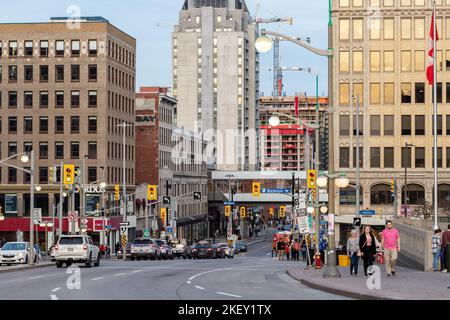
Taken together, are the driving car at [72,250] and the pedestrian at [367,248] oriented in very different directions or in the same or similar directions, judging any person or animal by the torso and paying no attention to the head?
very different directions

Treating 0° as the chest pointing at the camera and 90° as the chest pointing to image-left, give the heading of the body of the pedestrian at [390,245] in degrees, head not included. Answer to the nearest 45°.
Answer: approximately 0°

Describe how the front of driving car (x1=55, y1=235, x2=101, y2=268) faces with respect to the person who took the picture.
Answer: facing away from the viewer and to the right of the viewer

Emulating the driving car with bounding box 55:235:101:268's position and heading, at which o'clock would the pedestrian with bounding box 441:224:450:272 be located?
The pedestrian is roughly at 3 o'clock from the driving car.

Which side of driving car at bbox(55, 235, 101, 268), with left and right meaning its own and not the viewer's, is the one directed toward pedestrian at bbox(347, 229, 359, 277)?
right
